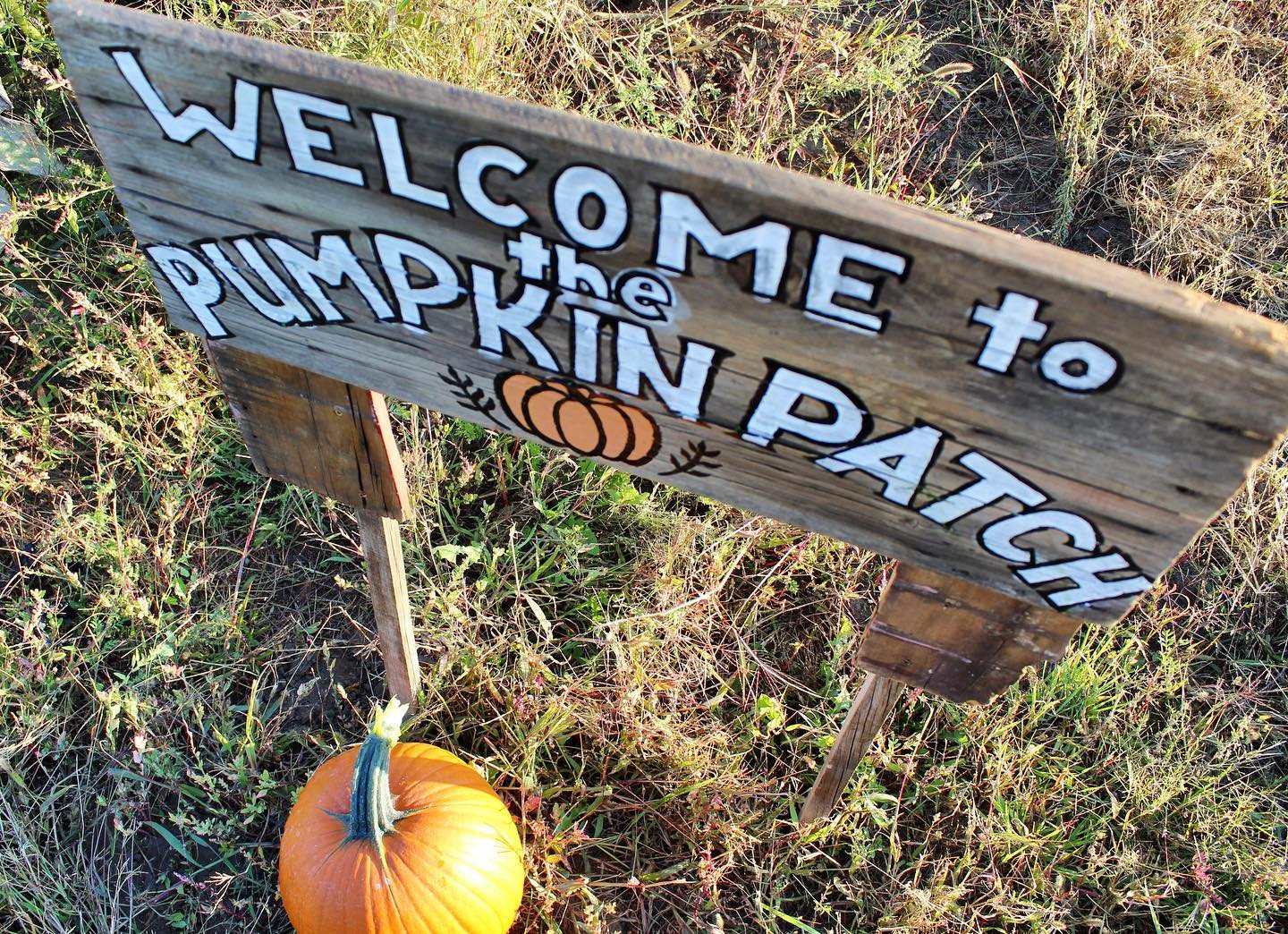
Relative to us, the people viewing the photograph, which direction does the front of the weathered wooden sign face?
facing the viewer
